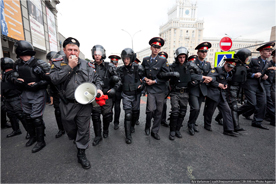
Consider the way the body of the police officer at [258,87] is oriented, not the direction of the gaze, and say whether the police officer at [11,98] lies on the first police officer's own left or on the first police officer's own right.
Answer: on the first police officer's own right

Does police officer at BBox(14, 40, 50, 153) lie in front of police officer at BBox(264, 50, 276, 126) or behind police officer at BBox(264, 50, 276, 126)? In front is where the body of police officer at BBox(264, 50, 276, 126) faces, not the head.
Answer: in front

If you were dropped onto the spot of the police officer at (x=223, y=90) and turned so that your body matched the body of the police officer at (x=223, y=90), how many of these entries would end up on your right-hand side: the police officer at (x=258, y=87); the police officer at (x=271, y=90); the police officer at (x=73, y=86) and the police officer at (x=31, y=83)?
2

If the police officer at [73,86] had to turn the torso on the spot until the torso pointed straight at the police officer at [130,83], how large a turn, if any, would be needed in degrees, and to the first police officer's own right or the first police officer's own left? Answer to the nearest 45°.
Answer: approximately 135° to the first police officer's own left

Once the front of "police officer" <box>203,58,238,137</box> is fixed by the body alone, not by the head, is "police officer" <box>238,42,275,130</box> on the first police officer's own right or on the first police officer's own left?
on the first police officer's own left

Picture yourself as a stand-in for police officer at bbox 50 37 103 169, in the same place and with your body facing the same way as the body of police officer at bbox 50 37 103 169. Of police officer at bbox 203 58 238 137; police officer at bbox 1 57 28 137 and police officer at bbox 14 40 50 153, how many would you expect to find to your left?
1

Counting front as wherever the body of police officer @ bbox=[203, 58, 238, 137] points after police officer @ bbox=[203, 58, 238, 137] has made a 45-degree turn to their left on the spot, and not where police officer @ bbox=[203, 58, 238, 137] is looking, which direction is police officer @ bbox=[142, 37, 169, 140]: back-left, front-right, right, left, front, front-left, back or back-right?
back-right

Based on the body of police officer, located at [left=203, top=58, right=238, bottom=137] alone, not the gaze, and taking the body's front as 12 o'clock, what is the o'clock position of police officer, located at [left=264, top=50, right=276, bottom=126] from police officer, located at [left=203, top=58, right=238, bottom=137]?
police officer, located at [left=264, top=50, right=276, bottom=126] is roughly at 9 o'clock from police officer, located at [left=203, top=58, right=238, bottom=137].

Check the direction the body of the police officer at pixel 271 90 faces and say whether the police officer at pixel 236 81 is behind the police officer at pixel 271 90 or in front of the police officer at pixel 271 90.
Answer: in front

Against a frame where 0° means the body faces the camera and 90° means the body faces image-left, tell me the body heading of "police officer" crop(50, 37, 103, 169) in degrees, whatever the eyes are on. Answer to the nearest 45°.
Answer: approximately 0°
